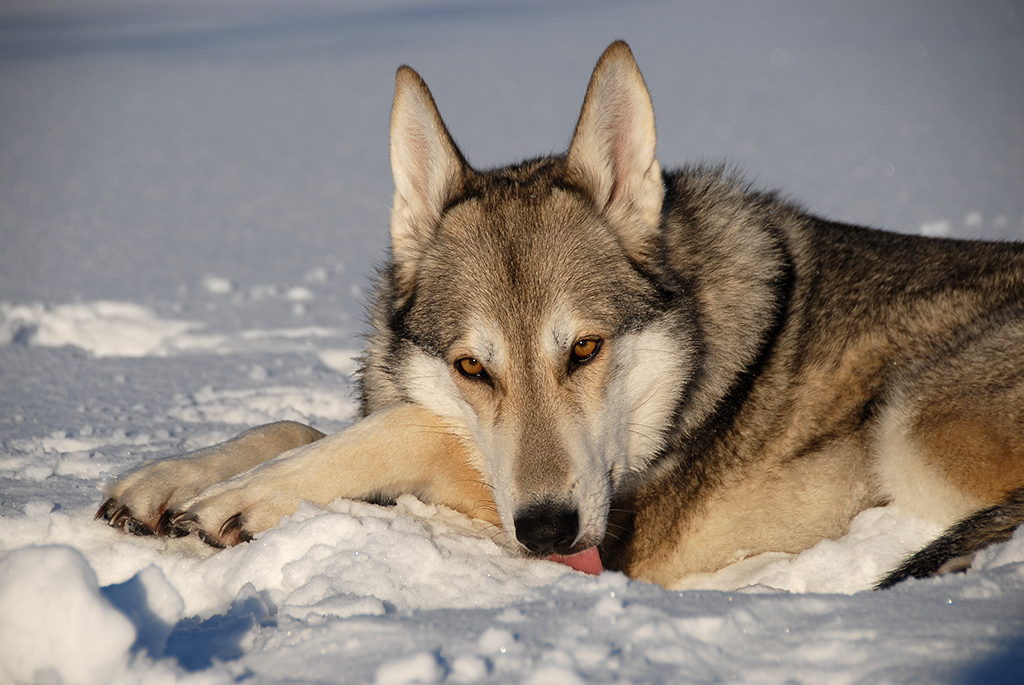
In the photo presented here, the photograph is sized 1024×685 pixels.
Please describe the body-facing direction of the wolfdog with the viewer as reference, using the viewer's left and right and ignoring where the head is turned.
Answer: facing to the left of the viewer
